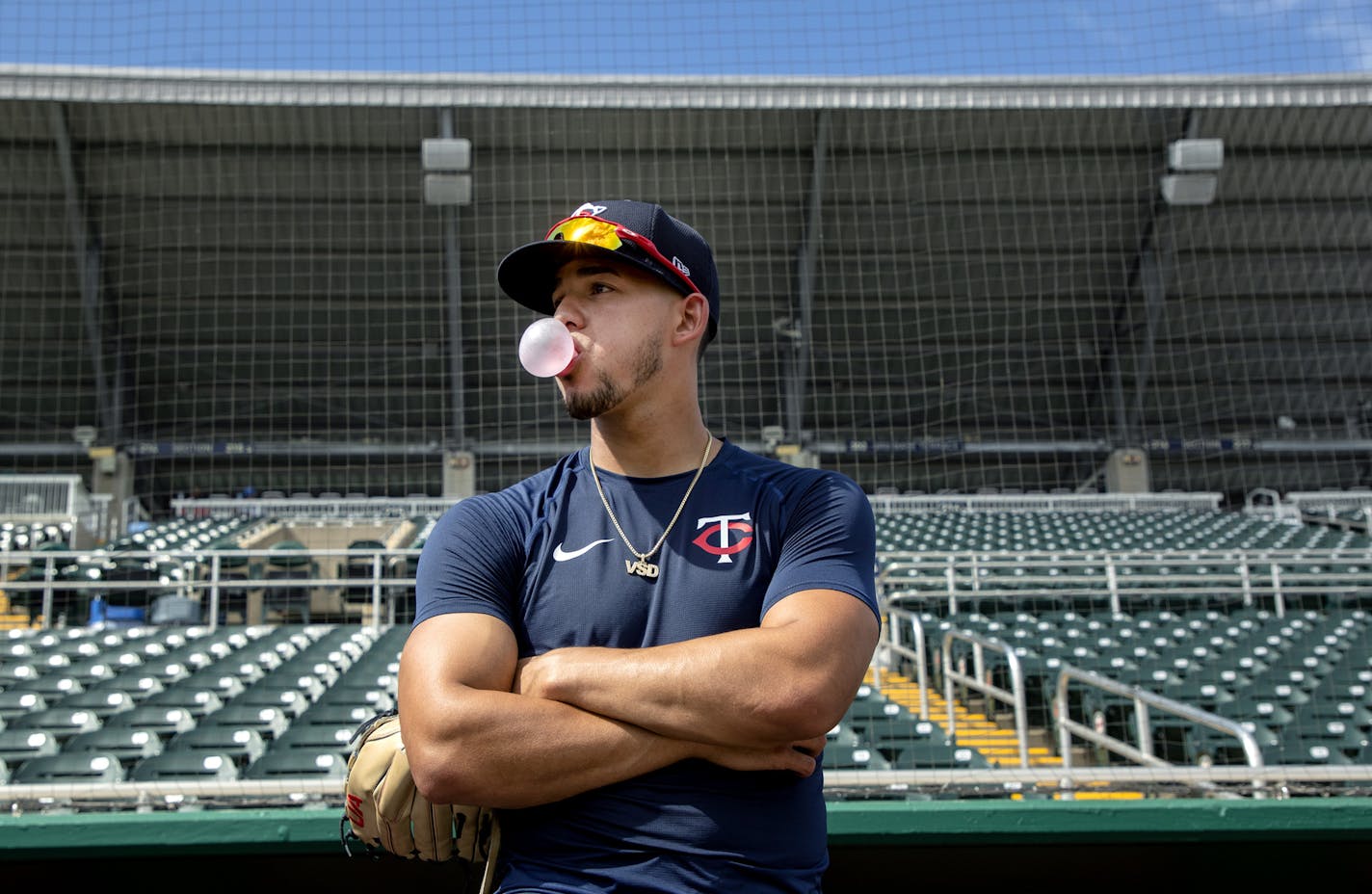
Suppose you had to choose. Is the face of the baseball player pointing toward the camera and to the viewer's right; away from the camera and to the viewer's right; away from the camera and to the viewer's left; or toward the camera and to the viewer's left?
toward the camera and to the viewer's left

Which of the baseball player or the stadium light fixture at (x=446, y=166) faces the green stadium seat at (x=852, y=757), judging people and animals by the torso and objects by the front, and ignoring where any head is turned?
the stadium light fixture

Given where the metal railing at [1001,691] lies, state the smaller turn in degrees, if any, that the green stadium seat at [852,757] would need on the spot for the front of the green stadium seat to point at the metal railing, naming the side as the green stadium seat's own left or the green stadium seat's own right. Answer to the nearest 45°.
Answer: approximately 135° to the green stadium seat's own left

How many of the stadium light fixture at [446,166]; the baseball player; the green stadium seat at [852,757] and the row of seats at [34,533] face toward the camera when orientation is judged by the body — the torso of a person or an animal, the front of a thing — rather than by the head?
4

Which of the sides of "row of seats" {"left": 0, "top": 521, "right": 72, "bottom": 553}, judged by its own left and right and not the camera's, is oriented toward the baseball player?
front

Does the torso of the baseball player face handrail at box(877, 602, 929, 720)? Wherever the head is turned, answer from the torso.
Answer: no

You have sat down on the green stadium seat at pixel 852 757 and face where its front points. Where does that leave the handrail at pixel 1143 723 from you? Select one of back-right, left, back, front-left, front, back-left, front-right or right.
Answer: left

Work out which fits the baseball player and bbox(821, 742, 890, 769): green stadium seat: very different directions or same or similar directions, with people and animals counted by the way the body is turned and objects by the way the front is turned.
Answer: same or similar directions

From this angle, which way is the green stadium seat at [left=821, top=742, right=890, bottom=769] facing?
toward the camera

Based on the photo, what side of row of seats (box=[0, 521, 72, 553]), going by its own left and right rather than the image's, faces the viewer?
front

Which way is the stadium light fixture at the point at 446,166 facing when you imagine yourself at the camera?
facing the viewer

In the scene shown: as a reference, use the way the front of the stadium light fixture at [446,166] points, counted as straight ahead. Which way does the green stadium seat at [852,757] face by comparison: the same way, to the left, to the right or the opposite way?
the same way

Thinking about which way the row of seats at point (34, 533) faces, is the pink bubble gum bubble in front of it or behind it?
in front

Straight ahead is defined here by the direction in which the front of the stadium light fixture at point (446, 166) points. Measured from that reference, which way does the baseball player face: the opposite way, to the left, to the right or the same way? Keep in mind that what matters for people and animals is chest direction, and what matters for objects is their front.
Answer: the same way

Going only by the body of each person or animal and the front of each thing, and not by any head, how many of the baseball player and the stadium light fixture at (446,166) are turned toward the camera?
2

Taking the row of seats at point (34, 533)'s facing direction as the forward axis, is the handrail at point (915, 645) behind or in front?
in front
